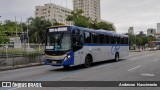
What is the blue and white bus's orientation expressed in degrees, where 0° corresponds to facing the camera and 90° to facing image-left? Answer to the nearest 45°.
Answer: approximately 45°

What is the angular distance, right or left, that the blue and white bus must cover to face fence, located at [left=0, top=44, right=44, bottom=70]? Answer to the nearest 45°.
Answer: approximately 90° to its right
